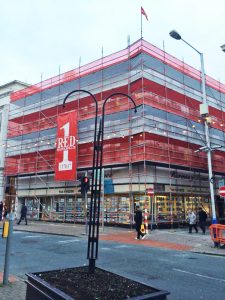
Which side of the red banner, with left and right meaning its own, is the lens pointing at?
front

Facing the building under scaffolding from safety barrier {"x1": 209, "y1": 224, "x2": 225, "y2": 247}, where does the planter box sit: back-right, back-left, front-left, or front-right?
back-left
